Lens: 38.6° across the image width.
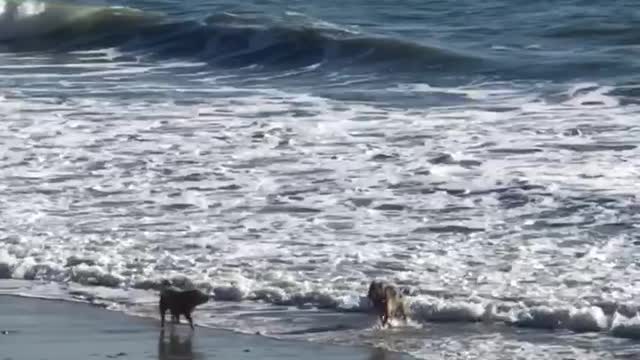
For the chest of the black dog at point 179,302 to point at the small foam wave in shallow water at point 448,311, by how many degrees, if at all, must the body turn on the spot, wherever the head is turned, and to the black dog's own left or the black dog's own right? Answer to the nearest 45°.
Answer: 0° — it already faces it

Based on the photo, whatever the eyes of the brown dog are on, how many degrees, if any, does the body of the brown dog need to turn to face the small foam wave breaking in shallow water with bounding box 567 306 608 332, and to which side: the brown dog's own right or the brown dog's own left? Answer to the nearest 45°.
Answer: approximately 135° to the brown dog's own left

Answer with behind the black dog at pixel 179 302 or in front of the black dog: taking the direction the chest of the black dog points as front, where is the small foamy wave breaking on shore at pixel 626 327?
in front

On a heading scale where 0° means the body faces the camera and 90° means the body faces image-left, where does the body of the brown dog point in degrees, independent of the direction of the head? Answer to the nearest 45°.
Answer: approximately 45°

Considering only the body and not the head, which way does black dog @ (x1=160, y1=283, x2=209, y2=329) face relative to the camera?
to the viewer's right

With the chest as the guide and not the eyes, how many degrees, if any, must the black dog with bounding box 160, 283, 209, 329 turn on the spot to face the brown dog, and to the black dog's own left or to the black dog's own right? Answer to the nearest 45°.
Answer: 0° — it already faces it

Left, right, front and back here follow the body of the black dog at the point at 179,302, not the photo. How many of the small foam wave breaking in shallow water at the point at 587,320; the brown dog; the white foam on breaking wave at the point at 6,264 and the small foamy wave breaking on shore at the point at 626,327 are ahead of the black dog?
3

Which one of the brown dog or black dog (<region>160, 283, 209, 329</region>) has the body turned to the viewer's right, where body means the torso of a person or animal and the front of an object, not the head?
the black dog

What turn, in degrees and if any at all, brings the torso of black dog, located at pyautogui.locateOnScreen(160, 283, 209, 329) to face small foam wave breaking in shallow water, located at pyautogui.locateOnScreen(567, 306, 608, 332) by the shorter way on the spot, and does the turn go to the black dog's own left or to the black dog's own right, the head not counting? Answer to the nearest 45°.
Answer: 0° — it already faces it

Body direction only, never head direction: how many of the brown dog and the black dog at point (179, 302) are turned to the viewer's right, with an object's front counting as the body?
1

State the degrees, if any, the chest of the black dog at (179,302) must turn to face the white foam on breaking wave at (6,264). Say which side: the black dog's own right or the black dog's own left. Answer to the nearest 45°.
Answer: approximately 135° to the black dog's own left

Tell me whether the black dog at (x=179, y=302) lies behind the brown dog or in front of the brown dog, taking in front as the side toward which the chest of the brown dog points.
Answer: in front

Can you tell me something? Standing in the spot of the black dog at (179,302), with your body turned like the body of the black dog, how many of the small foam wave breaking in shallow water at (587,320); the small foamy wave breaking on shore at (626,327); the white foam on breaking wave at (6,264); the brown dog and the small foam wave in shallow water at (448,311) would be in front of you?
4

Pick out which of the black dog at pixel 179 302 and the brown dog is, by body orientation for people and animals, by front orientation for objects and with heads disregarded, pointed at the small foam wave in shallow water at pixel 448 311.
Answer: the black dog
